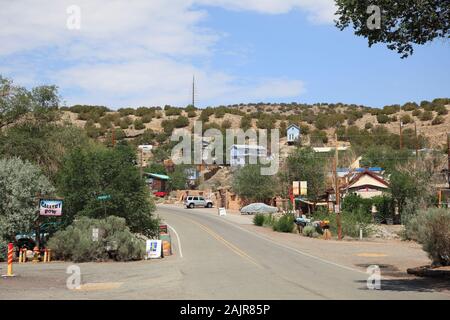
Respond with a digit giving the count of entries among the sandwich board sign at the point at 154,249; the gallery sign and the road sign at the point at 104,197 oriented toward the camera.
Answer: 3

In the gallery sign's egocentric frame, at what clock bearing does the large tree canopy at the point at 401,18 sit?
The large tree canopy is roughly at 11 o'clock from the gallery sign.

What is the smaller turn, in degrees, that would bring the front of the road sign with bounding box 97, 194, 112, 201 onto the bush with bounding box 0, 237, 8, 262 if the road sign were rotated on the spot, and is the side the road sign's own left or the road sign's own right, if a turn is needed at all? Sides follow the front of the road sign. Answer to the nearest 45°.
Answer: approximately 45° to the road sign's own right

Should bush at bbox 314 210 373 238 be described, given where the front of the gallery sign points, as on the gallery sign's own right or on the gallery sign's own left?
on the gallery sign's own left

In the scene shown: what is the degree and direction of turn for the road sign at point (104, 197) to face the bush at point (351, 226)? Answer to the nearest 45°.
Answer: approximately 135° to its left

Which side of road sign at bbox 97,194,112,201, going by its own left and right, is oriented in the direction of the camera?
front

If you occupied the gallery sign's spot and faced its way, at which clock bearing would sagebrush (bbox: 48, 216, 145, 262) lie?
The sagebrush is roughly at 10 o'clock from the gallery sign.

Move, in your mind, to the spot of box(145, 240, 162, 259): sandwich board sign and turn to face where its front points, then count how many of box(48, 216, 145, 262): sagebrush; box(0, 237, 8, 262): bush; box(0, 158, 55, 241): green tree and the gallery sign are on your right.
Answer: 4

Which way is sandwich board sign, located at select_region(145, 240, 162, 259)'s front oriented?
toward the camera

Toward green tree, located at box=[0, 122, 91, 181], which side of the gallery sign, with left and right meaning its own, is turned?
back

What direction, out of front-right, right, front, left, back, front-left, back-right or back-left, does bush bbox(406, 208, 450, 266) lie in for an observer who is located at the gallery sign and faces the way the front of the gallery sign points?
front-left
